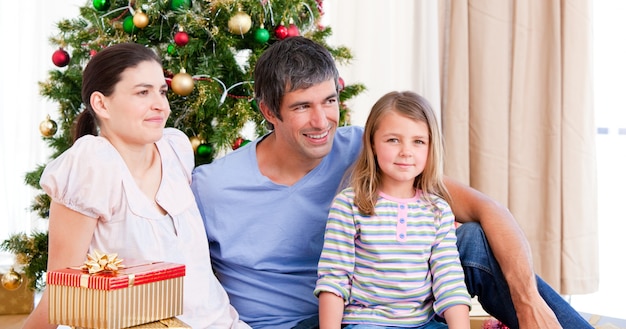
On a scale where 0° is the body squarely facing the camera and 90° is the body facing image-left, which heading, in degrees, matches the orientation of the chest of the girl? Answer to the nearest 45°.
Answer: approximately 0°

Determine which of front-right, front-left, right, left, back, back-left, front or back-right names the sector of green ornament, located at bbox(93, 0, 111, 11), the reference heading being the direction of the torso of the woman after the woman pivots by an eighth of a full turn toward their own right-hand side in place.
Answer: back

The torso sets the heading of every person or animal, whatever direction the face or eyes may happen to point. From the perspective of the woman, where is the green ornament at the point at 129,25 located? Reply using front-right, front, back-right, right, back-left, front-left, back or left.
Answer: back-left

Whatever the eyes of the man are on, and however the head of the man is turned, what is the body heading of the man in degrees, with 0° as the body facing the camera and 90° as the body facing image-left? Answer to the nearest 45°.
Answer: approximately 315°

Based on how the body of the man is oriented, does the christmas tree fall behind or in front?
behind

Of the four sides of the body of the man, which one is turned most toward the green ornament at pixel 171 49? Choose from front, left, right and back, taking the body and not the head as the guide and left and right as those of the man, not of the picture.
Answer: back

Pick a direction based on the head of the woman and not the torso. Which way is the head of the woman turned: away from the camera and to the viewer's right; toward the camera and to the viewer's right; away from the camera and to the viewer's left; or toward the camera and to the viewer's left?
toward the camera and to the viewer's right

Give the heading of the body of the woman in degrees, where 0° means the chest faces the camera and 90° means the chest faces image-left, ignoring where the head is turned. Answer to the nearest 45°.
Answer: approximately 315°

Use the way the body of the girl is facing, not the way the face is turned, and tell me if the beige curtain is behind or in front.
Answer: behind
